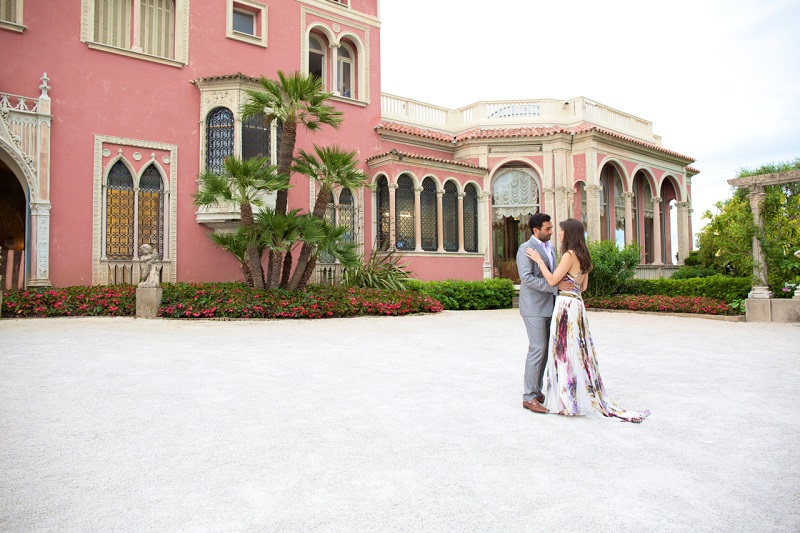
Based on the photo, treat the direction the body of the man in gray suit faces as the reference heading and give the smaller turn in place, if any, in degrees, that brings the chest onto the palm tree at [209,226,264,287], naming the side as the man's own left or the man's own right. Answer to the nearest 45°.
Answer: approximately 135° to the man's own left

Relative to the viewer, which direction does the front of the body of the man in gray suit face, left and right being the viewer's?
facing to the right of the viewer

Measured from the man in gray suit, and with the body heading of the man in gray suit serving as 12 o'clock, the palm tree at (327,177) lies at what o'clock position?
The palm tree is roughly at 8 o'clock from the man in gray suit.

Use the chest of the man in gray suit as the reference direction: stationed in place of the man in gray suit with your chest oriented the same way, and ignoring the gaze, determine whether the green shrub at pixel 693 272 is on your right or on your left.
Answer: on your left

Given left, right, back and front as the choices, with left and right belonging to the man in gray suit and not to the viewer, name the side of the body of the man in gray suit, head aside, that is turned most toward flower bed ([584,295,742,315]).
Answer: left

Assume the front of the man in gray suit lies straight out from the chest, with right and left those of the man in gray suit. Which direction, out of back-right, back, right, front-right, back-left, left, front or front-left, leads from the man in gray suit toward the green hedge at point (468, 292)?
left

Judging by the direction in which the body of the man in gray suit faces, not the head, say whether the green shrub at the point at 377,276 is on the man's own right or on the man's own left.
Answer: on the man's own left

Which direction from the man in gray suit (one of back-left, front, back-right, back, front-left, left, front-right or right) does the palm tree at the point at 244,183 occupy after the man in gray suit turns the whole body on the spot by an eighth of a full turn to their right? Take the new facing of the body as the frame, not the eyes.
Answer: back

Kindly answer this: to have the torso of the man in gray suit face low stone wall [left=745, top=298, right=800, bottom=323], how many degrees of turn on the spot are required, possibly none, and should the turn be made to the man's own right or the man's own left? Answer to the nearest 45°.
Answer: approximately 45° to the man's own left

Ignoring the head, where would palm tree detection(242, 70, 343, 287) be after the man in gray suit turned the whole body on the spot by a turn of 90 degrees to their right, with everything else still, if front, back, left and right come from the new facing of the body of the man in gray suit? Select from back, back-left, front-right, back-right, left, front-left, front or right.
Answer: back-right

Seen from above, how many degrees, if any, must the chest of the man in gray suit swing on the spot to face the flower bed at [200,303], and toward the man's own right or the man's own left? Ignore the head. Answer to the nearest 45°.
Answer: approximately 135° to the man's own left

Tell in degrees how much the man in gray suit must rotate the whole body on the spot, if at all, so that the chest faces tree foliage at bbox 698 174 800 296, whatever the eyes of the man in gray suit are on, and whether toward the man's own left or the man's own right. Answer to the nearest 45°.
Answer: approximately 45° to the man's own left

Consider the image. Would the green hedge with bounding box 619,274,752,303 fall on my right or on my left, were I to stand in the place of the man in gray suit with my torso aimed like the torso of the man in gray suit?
on my left

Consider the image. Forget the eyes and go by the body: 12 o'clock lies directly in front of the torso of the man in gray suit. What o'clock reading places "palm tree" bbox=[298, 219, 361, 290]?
The palm tree is roughly at 8 o'clock from the man in gray suit.

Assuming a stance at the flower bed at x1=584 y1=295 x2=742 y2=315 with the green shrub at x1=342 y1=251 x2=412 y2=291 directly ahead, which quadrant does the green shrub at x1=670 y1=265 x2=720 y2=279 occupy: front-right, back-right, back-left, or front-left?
back-right

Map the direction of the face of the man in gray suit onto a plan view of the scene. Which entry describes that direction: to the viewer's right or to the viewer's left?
to the viewer's right
